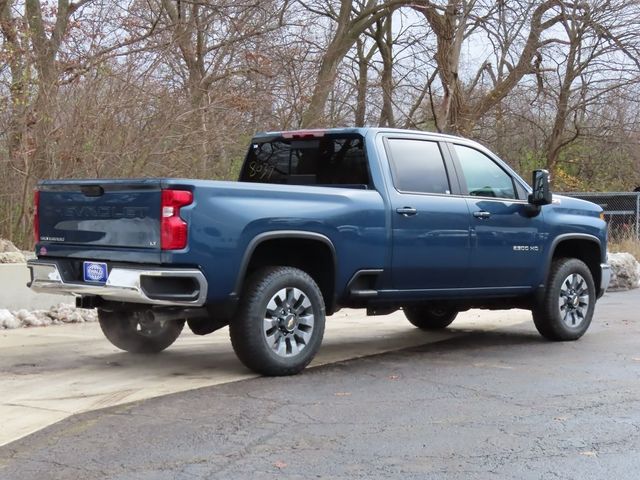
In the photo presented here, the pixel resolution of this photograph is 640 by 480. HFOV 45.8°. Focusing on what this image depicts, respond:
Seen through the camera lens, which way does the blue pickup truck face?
facing away from the viewer and to the right of the viewer

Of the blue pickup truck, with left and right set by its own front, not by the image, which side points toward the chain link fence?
front
